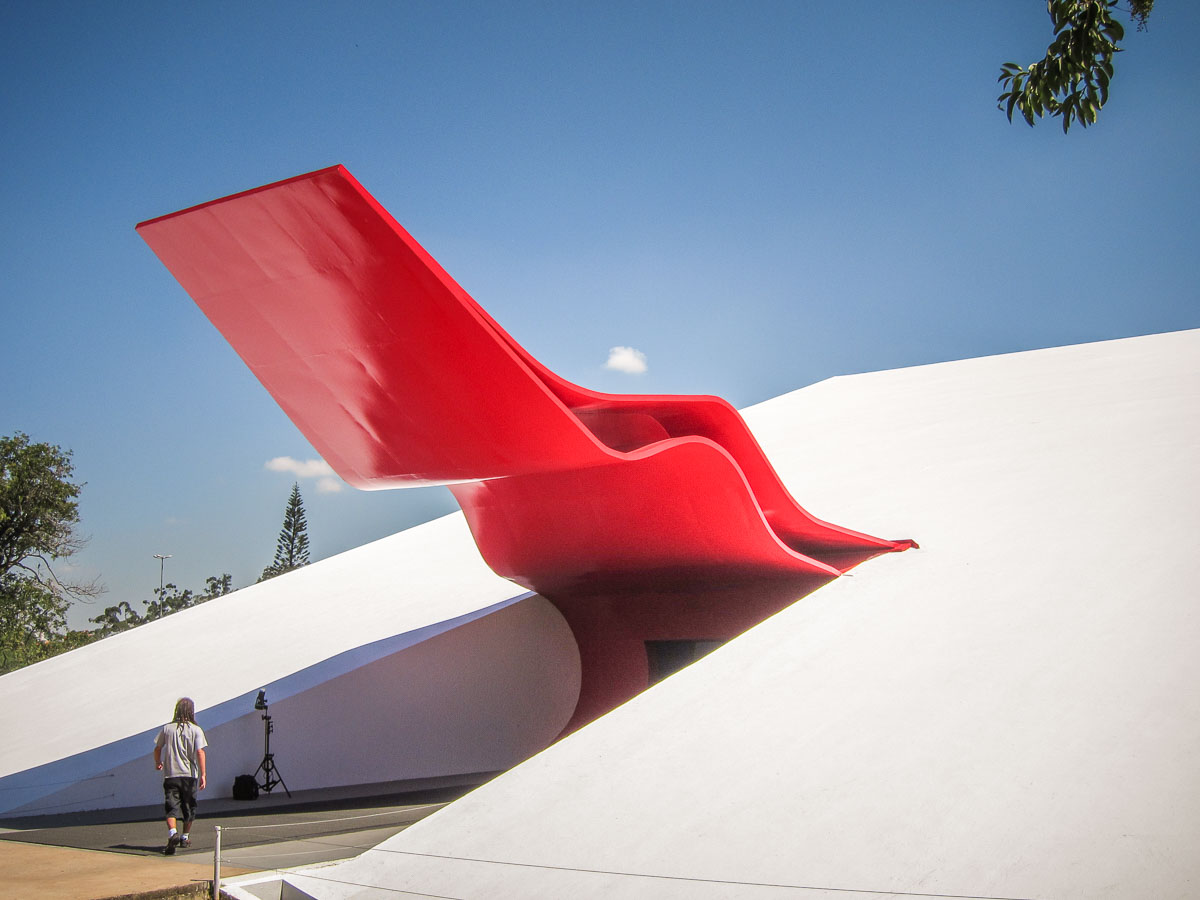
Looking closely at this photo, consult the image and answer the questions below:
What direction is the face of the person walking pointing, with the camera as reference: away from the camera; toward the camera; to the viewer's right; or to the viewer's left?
away from the camera

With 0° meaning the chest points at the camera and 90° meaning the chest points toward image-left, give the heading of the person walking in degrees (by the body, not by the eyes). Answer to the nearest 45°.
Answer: approximately 180°

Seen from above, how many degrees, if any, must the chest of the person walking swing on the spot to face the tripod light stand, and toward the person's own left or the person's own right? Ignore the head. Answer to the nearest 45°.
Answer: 0° — they already face it
